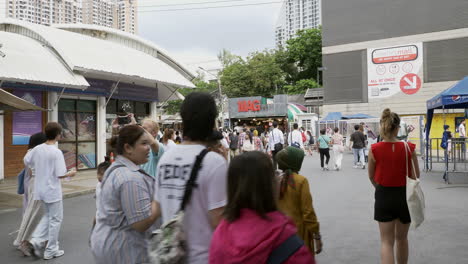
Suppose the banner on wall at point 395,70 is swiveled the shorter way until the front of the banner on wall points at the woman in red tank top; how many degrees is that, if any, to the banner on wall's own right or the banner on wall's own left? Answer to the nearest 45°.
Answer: approximately 45° to the banner on wall's own left

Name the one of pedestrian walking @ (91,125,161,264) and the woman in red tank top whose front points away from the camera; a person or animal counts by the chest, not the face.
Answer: the woman in red tank top

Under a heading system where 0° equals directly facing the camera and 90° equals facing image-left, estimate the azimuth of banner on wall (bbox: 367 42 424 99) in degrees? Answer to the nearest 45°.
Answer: approximately 45°

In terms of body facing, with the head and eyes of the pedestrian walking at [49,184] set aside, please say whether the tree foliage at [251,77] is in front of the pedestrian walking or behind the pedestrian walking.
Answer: in front

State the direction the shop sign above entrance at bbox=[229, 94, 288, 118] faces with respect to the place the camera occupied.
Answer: facing the viewer

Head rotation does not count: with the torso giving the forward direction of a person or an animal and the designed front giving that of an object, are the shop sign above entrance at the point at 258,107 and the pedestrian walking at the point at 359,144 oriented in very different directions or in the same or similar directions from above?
very different directions

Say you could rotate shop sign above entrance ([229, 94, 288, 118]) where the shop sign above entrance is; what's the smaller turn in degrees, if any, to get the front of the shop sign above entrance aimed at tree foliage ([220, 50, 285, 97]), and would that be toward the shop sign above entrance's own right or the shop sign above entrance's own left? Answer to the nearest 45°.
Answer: approximately 180°

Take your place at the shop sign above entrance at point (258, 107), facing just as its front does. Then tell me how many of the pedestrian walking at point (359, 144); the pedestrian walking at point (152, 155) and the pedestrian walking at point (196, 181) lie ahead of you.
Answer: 3

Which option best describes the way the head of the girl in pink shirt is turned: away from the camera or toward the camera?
away from the camera

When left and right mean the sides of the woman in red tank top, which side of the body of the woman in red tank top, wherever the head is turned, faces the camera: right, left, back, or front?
back

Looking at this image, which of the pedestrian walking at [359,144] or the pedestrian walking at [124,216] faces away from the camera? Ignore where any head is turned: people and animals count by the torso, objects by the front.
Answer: the pedestrian walking at [359,144]
